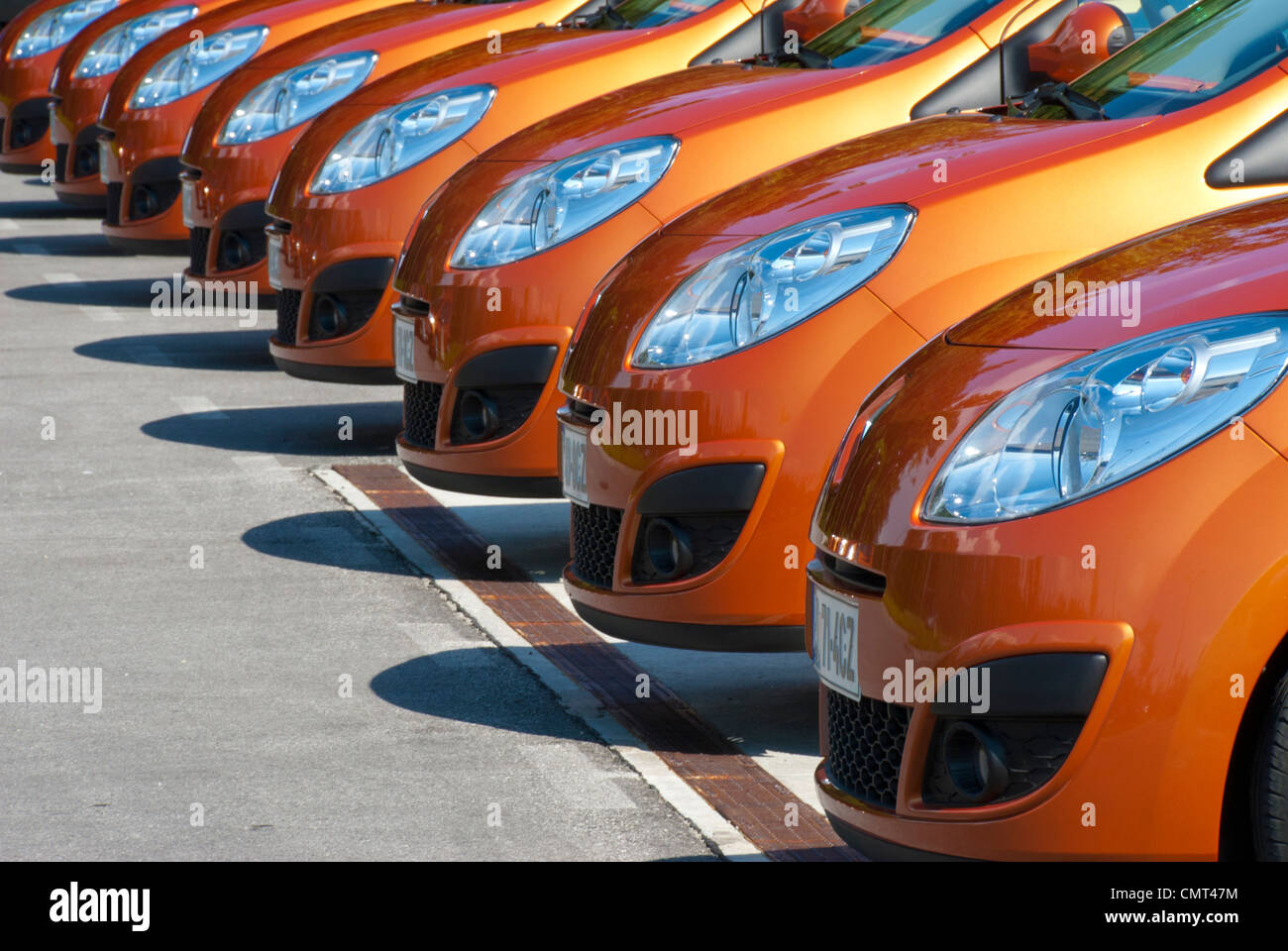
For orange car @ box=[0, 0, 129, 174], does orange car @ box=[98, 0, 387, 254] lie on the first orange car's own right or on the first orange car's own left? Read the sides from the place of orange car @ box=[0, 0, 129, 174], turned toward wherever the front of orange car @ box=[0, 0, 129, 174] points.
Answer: on the first orange car's own left

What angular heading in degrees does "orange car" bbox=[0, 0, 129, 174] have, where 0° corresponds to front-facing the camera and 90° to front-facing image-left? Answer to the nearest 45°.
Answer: approximately 45°

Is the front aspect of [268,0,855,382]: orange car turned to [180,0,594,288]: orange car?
no

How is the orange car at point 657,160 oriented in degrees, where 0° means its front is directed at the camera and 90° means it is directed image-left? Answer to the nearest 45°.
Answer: approximately 45°

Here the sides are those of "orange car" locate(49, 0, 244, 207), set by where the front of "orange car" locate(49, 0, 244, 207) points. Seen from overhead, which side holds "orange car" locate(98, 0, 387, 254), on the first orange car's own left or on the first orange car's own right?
on the first orange car's own left

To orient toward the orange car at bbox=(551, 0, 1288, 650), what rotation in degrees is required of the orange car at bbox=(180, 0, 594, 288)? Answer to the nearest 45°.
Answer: approximately 45° to its left

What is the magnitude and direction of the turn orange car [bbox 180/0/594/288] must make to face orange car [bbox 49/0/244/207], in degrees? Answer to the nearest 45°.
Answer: approximately 135° to its right

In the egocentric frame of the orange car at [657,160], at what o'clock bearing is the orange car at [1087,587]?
the orange car at [1087,587] is roughly at 10 o'clock from the orange car at [657,160].

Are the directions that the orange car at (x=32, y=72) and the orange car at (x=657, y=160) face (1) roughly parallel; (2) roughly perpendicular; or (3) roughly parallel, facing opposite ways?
roughly parallel

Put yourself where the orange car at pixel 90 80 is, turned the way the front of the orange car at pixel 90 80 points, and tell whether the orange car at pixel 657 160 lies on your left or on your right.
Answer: on your left

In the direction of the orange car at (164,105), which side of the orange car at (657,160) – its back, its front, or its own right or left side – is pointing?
right

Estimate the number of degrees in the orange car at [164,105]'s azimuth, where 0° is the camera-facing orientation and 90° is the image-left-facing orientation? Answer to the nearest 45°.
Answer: approximately 45°

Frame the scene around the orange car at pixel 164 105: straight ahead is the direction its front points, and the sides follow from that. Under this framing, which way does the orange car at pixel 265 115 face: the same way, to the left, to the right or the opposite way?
the same way

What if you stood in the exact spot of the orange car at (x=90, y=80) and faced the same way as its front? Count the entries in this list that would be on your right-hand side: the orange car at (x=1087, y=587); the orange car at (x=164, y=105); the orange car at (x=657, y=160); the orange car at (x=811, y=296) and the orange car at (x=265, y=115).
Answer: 0

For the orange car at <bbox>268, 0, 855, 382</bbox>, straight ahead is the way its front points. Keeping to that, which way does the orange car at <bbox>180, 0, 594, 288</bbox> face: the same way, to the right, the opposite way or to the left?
the same way

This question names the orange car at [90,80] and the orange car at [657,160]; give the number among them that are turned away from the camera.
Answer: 0

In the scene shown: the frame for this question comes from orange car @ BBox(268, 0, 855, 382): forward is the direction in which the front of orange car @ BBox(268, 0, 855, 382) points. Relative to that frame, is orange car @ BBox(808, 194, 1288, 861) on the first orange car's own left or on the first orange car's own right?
on the first orange car's own left

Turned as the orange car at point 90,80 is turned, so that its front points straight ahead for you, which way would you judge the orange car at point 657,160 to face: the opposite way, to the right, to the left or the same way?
the same way

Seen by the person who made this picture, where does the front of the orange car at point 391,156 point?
facing the viewer and to the left of the viewer
